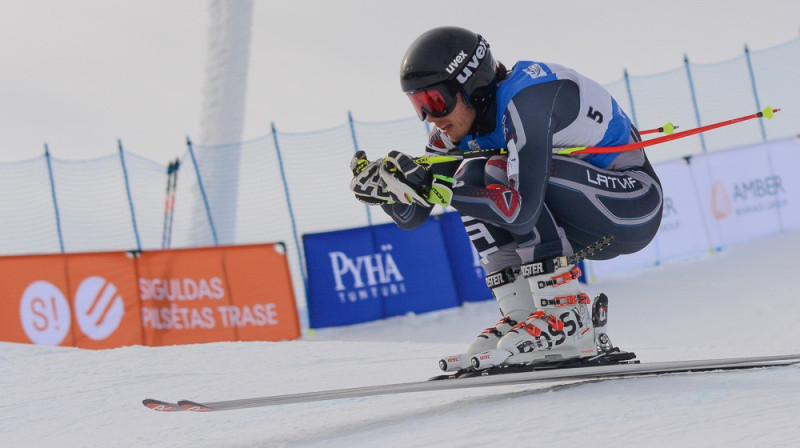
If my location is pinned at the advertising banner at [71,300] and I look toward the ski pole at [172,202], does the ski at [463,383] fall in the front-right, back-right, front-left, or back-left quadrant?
back-right

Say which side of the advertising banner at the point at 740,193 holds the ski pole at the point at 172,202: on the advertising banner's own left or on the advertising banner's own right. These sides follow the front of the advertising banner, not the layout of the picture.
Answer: on the advertising banner's own right

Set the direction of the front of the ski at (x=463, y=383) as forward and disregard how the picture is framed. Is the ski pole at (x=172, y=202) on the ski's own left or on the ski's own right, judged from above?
on the ski's own right

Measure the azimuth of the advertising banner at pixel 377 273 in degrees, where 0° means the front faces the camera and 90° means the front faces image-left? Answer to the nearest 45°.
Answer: approximately 0°

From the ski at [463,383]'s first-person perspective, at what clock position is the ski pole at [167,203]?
The ski pole is roughly at 2 o'clock from the ski.

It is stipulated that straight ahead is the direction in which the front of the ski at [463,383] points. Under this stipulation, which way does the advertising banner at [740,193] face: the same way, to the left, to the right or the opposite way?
to the left

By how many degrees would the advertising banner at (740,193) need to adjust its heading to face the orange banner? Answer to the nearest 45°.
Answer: approximately 45° to its right

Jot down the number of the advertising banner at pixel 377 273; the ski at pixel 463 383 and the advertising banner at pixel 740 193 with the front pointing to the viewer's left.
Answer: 1

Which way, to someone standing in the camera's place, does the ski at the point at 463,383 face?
facing to the left of the viewer

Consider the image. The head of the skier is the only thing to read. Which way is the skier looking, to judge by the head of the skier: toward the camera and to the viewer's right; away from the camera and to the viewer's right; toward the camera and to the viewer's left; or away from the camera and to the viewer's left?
toward the camera and to the viewer's left

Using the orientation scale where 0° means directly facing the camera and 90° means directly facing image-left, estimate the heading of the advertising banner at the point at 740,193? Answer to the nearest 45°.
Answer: approximately 0°
